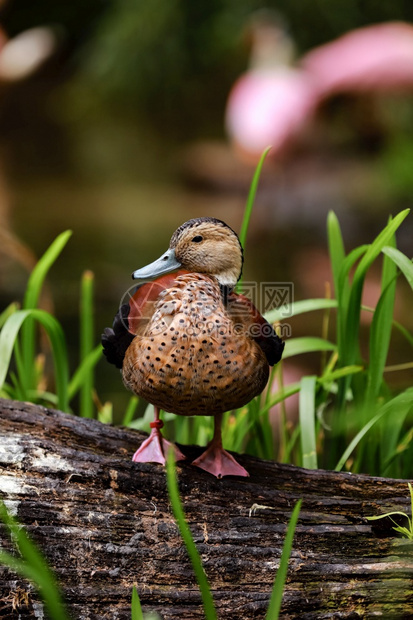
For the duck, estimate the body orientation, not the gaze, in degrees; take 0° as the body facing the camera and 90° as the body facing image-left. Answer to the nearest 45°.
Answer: approximately 0°

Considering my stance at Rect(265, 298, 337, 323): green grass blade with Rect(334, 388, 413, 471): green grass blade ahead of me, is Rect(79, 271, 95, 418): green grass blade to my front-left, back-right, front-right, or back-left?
back-right
